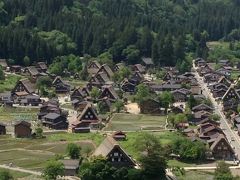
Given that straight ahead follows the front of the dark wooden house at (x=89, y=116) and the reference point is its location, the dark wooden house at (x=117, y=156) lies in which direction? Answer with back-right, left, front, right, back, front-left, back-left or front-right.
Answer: front

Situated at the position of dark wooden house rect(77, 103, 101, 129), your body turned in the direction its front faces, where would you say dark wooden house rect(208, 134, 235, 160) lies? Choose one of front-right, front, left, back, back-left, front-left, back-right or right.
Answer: front-left

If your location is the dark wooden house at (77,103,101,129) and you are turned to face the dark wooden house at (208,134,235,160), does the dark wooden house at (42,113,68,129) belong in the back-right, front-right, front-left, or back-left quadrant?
back-right

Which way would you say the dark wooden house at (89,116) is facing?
toward the camera

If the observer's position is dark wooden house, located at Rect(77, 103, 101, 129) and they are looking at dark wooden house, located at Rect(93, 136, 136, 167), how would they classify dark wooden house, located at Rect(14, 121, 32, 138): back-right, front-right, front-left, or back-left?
front-right

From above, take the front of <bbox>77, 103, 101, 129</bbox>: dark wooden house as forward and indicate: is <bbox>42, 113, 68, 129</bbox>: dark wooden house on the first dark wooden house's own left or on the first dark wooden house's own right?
on the first dark wooden house's own right

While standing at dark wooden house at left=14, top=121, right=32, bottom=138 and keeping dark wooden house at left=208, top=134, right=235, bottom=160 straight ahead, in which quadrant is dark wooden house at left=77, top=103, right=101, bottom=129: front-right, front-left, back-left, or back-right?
front-left
